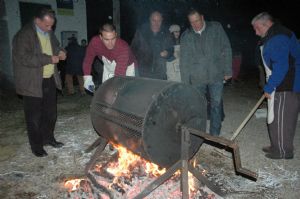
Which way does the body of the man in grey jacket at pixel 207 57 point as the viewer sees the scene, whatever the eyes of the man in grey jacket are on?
toward the camera

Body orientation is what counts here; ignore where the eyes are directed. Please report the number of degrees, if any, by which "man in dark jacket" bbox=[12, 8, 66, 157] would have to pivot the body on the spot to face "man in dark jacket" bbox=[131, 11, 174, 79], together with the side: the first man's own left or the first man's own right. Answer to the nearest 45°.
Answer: approximately 45° to the first man's own left

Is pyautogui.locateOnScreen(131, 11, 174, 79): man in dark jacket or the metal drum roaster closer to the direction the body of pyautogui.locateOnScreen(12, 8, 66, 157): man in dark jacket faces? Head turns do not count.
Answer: the metal drum roaster

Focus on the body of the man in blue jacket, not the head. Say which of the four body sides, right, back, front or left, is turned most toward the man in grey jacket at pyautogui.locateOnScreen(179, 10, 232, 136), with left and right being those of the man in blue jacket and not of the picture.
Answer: front

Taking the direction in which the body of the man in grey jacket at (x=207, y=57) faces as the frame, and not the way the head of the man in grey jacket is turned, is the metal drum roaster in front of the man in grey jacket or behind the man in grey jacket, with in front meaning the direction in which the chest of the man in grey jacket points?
in front

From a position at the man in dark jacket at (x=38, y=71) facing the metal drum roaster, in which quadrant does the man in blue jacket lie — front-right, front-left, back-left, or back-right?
front-left

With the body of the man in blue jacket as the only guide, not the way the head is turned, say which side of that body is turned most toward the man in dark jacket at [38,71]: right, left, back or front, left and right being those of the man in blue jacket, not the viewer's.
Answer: front

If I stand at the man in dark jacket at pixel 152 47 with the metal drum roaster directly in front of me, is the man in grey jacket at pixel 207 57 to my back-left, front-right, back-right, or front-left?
front-left

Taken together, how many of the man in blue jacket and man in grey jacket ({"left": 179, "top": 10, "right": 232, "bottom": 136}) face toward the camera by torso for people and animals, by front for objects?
1

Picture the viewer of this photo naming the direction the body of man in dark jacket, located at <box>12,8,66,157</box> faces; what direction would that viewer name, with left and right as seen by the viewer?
facing the viewer and to the right of the viewer

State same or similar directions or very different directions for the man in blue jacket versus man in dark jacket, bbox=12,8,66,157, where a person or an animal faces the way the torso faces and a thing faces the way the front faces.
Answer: very different directions

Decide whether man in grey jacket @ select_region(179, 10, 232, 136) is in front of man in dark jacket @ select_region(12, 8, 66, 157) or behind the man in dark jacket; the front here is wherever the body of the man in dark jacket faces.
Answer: in front

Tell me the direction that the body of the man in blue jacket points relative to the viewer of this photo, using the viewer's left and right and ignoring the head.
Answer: facing to the left of the viewer

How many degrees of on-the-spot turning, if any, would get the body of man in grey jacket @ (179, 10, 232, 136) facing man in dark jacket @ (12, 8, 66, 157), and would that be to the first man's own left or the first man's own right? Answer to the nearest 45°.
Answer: approximately 45° to the first man's own right

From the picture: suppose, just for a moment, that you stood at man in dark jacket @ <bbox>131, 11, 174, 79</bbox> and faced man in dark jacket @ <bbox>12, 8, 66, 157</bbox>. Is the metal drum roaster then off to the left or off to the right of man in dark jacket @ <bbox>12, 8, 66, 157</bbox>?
left
